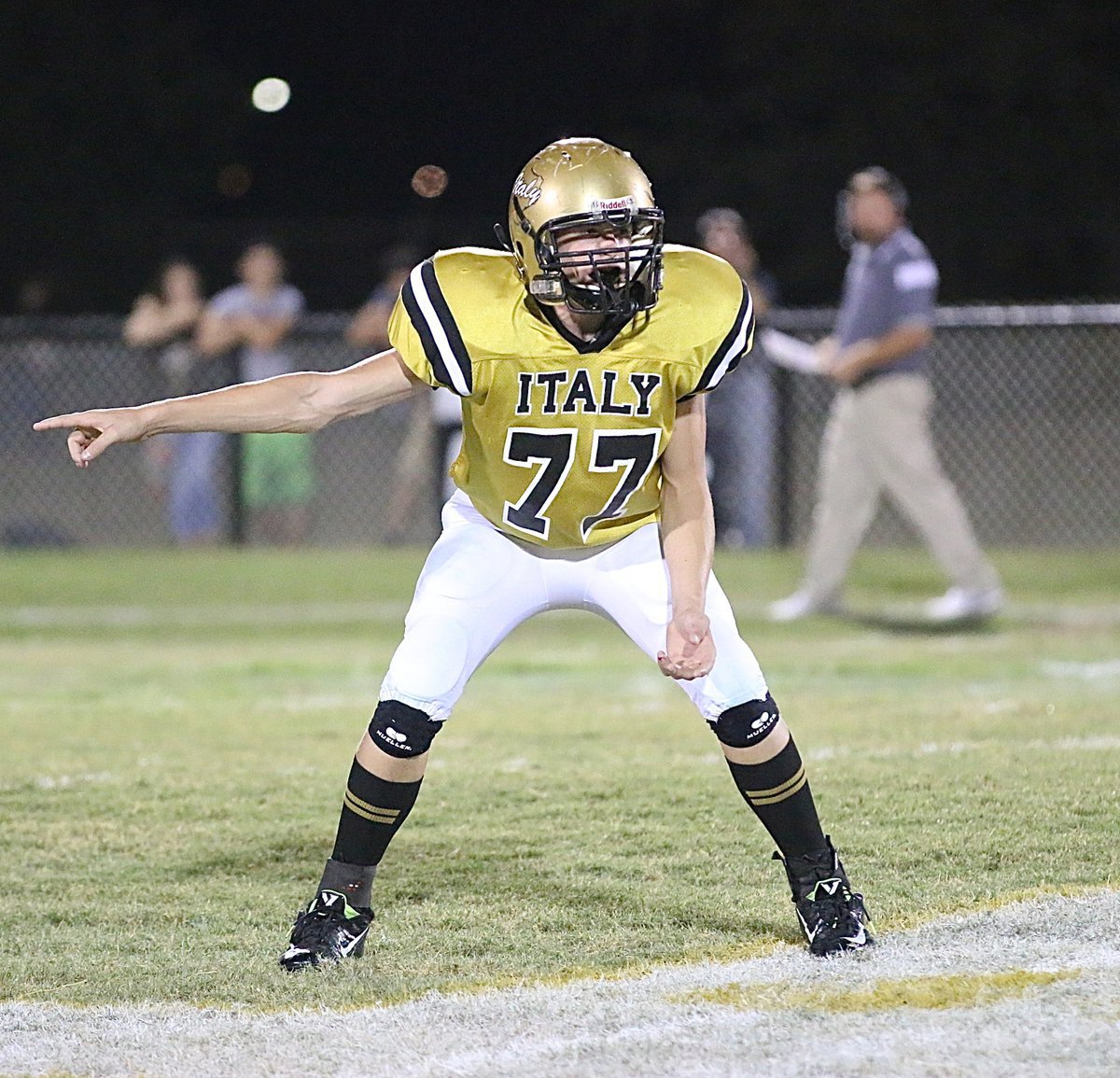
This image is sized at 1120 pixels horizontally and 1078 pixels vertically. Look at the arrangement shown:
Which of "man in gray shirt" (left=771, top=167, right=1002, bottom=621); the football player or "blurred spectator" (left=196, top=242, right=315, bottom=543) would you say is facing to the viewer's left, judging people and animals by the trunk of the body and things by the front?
the man in gray shirt

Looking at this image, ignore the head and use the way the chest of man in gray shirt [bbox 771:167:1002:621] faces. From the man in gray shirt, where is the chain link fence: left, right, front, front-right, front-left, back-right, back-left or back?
right

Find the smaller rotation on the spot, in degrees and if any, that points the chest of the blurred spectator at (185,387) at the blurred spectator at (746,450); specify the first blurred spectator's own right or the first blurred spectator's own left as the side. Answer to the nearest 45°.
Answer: approximately 90° to the first blurred spectator's own left

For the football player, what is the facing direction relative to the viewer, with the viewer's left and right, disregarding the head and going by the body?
facing the viewer

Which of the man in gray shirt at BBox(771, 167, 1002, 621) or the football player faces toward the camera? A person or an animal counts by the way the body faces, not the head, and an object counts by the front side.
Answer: the football player

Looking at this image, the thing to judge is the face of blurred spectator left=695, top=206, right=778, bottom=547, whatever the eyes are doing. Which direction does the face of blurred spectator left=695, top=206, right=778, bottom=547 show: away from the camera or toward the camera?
toward the camera

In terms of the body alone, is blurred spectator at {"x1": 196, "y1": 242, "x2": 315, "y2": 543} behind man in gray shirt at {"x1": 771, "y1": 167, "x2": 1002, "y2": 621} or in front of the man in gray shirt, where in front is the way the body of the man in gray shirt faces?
in front

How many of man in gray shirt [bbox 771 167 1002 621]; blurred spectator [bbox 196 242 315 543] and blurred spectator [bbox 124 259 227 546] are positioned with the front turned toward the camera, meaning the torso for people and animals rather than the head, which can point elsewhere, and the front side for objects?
2

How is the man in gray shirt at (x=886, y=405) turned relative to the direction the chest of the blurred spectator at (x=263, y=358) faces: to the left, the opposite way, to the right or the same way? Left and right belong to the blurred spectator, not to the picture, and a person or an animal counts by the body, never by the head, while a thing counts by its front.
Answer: to the right

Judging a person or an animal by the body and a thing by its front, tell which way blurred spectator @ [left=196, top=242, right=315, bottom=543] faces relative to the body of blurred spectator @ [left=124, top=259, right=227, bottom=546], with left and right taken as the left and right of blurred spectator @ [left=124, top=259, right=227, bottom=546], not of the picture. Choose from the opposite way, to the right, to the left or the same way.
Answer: the same way

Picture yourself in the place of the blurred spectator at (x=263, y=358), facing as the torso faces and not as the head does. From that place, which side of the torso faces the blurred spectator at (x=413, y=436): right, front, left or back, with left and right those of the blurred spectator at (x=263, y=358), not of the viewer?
left

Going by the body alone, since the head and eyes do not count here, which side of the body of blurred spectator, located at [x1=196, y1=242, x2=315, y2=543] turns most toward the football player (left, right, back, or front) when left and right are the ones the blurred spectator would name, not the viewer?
front

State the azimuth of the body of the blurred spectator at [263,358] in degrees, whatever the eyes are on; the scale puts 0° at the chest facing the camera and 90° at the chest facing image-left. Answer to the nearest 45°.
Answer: approximately 0°

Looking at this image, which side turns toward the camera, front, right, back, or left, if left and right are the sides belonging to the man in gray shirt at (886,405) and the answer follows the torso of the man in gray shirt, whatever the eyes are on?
left

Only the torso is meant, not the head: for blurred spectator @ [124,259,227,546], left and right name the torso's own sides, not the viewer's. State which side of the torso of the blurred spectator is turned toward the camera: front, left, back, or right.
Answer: front

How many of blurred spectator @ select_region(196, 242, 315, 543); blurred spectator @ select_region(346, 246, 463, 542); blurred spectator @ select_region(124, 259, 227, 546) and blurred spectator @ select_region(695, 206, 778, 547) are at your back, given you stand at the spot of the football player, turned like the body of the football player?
4

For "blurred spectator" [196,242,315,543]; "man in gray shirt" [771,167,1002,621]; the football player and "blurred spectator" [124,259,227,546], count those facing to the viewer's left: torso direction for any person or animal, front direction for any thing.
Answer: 1

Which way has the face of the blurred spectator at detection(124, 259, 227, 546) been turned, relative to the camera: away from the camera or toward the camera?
toward the camera
